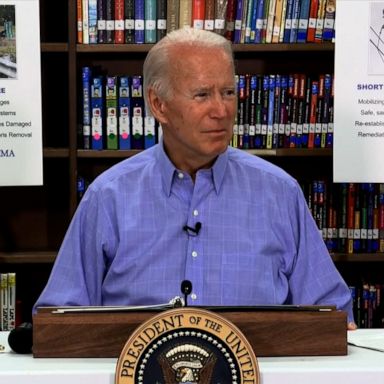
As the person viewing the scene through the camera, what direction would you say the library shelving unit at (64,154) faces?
facing the viewer

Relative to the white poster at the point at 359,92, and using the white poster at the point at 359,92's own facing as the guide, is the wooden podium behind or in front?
in front

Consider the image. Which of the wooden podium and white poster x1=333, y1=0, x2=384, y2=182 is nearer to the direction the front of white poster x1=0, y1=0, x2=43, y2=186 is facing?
the wooden podium

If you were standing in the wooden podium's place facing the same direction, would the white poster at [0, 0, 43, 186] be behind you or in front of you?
behind

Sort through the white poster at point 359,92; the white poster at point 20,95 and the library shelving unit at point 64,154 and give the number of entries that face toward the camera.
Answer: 3

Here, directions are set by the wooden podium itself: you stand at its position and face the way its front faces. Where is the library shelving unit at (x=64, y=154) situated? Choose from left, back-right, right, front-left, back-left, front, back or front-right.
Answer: back

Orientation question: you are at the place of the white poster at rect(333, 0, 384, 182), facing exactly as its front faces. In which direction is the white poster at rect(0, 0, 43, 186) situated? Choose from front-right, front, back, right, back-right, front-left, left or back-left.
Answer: right

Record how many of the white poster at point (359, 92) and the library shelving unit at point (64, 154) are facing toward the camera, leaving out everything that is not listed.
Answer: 2

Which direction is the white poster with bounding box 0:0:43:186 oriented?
toward the camera
